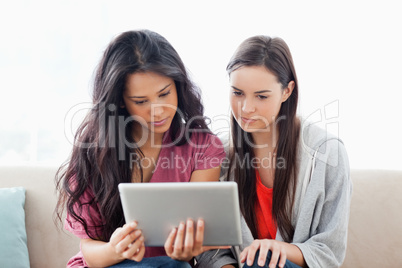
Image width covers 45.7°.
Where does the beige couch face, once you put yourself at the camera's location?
facing the viewer

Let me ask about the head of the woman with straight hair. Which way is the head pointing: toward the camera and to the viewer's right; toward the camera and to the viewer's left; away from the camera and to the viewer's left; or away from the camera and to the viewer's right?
toward the camera and to the viewer's left

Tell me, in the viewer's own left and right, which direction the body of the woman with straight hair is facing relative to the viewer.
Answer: facing the viewer and to the left of the viewer
